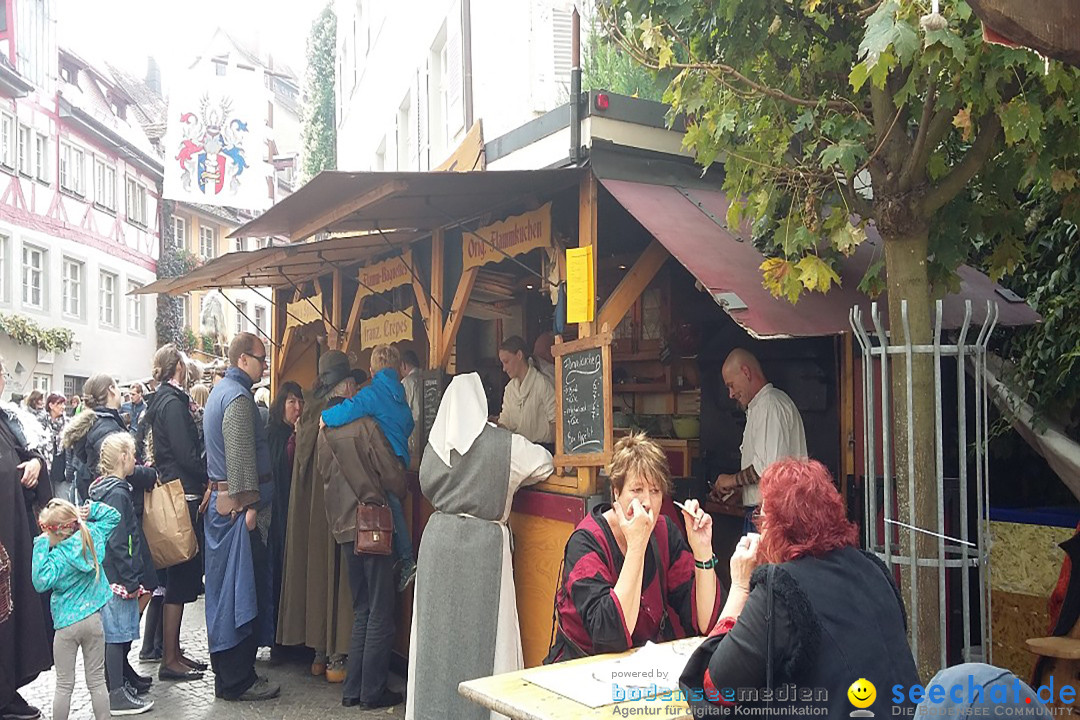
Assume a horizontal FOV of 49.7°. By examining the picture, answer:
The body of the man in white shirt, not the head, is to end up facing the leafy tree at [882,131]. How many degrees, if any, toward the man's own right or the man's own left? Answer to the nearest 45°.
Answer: approximately 90° to the man's own left

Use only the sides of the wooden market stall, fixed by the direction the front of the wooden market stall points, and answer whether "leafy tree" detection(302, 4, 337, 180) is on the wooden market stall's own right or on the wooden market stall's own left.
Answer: on the wooden market stall's own right

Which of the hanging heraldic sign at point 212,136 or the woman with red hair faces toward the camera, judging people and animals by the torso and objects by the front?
the hanging heraldic sign

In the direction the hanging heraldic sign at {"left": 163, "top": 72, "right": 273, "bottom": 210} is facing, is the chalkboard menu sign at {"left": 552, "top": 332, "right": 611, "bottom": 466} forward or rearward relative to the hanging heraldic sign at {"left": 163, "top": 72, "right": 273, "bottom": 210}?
forward

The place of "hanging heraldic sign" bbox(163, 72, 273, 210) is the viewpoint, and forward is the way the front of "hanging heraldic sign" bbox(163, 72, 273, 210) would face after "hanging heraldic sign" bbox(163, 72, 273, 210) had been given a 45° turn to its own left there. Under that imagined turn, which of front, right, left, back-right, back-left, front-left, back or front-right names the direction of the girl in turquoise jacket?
front-right

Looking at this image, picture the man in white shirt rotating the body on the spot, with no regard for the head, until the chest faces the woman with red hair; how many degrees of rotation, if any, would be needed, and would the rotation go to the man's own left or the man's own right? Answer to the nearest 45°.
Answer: approximately 90° to the man's own left

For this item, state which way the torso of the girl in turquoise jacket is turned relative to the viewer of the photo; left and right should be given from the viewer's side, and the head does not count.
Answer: facing away from the viewer and to the left of the viewer

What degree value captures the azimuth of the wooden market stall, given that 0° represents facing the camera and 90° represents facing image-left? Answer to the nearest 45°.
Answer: approximately 45°

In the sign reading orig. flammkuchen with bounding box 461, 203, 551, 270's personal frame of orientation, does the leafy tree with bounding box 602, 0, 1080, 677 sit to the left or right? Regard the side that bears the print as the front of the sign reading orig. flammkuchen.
on its left

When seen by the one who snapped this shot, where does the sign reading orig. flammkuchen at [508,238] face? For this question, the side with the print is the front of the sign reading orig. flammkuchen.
facing the viewer and to the left of the viewer

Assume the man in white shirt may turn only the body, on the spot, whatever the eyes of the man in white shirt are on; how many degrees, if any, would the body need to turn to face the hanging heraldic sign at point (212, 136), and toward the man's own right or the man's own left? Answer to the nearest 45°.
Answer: approximately 45° to the man's own right

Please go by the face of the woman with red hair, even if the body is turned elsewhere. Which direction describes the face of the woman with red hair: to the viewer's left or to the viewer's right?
to the viewer's left

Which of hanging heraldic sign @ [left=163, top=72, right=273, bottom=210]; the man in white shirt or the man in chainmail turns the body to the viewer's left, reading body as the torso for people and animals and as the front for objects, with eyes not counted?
the man in white shirt

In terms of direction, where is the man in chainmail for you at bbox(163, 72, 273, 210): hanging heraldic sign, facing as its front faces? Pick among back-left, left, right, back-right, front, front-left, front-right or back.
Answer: front

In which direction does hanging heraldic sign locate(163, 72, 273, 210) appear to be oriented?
toward the camera

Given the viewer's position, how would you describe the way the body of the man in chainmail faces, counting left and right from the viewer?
facing to the right of the viewer

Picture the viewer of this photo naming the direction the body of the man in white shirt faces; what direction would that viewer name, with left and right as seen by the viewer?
facing to the left of the viewer

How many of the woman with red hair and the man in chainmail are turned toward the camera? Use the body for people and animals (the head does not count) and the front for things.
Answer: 0

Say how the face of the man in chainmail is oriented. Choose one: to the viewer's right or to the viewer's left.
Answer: to the viewer's right
